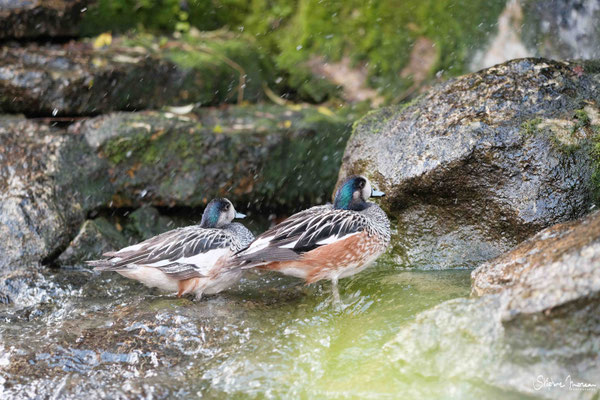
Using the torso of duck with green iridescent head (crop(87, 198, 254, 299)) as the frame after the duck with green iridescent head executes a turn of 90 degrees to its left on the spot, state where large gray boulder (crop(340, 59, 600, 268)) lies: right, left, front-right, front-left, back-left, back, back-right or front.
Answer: right

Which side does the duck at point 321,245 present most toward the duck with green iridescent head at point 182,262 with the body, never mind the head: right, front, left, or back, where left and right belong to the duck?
back

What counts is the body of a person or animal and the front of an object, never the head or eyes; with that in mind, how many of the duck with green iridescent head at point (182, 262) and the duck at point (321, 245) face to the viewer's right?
2

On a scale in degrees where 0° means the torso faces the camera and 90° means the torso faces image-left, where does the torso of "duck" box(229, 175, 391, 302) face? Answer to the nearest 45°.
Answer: approximately 270°

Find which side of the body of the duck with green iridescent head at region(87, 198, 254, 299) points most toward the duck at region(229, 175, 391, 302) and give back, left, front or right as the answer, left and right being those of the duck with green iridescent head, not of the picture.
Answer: front

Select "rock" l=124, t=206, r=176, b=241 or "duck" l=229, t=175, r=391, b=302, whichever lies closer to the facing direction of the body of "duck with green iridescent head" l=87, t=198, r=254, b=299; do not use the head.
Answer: the duck

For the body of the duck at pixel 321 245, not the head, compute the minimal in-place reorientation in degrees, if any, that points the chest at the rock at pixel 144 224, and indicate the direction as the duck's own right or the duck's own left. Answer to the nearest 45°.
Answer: approximately 135° to the duck's own left

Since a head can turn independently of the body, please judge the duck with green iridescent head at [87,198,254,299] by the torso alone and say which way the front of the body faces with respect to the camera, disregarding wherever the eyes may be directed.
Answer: to the viewer's right

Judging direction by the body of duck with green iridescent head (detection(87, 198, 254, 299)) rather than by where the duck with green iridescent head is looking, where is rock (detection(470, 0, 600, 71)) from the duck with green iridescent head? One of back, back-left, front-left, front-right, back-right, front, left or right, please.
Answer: front-left

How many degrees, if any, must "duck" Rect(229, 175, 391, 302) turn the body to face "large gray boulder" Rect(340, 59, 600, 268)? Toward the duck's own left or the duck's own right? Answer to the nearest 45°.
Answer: approximately 45° to the duck's own left

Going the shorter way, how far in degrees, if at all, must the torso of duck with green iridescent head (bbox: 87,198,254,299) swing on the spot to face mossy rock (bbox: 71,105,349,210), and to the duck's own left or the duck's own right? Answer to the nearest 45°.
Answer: approximately 90° to the duck's own left

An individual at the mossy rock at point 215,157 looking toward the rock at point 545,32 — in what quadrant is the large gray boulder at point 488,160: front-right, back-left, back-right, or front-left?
front-right

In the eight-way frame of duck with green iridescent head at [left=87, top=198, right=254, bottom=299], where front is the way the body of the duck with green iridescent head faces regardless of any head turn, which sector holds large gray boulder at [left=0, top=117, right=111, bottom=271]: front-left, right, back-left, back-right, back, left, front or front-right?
back-left

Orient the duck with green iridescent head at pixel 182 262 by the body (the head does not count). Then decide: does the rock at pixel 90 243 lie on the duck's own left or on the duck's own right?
on the duck's own left
